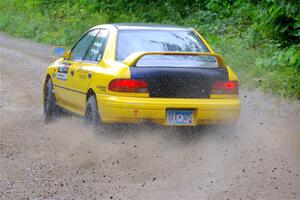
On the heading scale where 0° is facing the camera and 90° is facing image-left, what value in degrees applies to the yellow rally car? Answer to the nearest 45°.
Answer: approximately 135°
